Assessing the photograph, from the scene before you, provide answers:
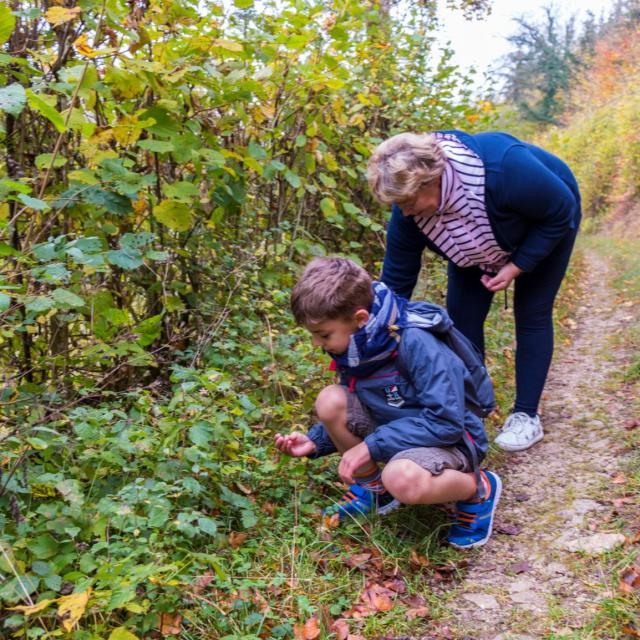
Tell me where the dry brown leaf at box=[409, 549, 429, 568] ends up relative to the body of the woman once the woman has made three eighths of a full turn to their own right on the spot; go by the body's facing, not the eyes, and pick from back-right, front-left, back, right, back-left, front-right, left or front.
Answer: back

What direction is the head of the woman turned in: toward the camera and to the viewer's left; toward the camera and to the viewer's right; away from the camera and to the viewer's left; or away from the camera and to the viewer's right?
toward the camera and to the viewer's left

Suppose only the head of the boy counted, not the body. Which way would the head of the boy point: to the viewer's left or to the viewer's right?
to the viewer's left

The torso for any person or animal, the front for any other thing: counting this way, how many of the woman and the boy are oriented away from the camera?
0

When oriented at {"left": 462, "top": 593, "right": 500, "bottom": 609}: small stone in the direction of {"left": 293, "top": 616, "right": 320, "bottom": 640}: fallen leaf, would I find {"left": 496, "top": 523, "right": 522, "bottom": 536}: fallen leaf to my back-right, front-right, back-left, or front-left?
back-right

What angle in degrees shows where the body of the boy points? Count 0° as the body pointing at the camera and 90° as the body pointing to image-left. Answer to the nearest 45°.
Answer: approximately 45°

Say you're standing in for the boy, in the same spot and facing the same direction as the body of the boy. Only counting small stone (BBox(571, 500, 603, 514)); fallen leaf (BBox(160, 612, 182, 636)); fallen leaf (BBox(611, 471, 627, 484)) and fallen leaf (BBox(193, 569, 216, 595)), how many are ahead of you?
2

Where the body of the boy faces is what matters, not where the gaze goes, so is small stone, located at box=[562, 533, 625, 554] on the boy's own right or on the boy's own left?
on the boy's own left

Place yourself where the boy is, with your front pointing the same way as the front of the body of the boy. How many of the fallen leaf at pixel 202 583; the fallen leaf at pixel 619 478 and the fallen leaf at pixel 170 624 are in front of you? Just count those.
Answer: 2

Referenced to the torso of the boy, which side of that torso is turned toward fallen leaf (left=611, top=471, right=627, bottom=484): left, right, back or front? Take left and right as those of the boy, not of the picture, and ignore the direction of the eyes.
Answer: back

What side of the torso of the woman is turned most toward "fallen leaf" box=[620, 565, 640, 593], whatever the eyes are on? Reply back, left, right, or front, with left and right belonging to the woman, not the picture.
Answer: left

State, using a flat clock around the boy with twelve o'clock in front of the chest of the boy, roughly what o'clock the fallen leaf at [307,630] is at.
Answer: The fallen leaf is roughly at 11 o'clock from the boy.

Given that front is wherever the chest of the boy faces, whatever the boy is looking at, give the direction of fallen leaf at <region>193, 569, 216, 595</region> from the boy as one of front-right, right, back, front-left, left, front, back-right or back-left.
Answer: front
